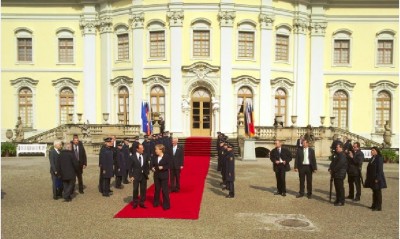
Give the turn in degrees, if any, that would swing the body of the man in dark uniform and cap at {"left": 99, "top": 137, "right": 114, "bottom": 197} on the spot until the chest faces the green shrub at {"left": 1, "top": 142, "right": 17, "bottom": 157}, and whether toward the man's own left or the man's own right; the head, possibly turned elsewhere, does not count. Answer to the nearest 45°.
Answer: approximately 135° to the man's own left

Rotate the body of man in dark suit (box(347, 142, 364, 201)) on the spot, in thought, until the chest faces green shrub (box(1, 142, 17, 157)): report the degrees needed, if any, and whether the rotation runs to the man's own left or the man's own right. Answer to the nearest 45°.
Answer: approximately 45° to the man's own right

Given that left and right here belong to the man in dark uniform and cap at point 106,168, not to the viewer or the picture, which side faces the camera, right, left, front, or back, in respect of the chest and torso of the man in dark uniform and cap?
right

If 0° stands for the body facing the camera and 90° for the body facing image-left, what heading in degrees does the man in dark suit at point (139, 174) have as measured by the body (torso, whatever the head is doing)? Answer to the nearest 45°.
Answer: approximately 0°

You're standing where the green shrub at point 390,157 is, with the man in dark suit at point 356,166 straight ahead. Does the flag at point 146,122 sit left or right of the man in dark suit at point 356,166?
right

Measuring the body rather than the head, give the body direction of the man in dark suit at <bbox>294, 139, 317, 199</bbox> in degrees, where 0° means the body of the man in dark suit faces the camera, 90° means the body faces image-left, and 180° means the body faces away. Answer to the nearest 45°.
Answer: approximately 0°

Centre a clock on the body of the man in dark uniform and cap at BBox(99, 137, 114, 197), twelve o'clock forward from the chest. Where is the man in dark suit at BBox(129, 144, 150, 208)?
the man in dark suit at BBox(129, 144, 150, 208) is roughly at 2 o'clock from the man in dark uniform and cap at BBox(99, 137, 114, 197).
